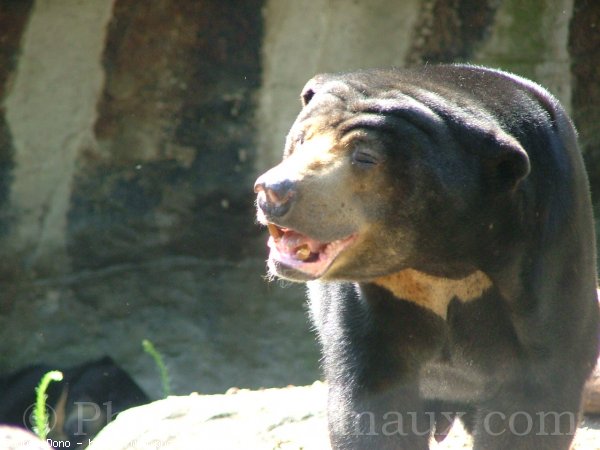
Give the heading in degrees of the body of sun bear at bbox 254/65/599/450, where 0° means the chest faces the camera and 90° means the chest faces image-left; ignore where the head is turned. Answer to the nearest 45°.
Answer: approximately 45°
